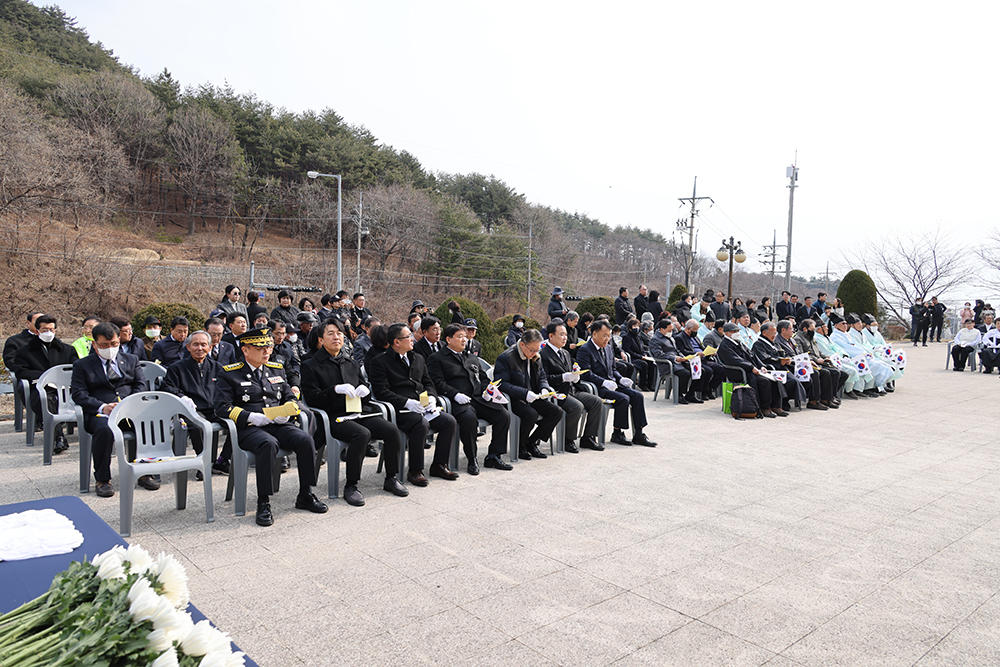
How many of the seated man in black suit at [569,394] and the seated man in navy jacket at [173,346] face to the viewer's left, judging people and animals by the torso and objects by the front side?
0

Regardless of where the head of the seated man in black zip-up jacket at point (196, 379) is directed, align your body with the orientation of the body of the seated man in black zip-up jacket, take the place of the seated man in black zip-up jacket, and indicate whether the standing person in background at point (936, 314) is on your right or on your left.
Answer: on your left

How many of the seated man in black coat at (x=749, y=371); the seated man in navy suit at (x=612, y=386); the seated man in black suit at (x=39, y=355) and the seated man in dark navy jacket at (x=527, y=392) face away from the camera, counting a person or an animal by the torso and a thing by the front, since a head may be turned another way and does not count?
0

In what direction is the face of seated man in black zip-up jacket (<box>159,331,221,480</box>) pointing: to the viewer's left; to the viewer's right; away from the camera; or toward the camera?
toward the camera

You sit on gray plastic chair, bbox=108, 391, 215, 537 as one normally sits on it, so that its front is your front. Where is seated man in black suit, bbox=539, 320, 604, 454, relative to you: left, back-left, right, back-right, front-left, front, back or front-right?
front-left

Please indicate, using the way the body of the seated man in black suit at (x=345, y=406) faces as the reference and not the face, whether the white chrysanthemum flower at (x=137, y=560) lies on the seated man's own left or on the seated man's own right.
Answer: on the seated man's own right

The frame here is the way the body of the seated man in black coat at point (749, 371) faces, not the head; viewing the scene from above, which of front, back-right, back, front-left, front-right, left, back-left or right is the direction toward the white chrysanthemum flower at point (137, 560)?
front-right

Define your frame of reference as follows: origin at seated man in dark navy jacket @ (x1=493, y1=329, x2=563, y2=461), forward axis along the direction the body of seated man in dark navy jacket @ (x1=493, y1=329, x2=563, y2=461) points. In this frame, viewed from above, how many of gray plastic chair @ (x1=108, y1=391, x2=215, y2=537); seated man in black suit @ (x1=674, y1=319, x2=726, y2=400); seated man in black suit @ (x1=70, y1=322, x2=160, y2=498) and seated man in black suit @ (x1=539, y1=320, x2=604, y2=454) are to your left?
2

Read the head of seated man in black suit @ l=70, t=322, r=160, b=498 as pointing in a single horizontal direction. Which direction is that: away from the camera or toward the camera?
toward the camera

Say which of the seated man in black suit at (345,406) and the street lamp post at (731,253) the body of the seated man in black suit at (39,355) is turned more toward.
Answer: the seated man in black suit

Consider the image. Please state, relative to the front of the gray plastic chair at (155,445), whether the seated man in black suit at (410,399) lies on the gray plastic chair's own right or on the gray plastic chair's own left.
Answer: on the gray plastic chair's own left

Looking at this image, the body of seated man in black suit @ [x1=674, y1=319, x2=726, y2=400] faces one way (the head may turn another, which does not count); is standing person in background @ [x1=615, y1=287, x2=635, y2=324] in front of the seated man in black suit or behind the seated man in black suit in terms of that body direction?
behind

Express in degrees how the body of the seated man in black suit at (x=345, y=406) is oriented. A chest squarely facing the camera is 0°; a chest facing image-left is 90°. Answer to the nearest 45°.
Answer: approximately 315°

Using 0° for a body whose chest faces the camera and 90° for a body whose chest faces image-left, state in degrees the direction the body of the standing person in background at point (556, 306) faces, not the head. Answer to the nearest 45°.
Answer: approximately 315°

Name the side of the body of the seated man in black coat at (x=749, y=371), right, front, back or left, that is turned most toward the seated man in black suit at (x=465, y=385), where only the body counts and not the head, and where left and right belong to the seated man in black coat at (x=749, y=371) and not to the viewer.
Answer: right

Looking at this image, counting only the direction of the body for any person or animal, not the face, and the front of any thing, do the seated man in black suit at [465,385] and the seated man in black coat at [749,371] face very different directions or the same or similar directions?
same or similar directions
